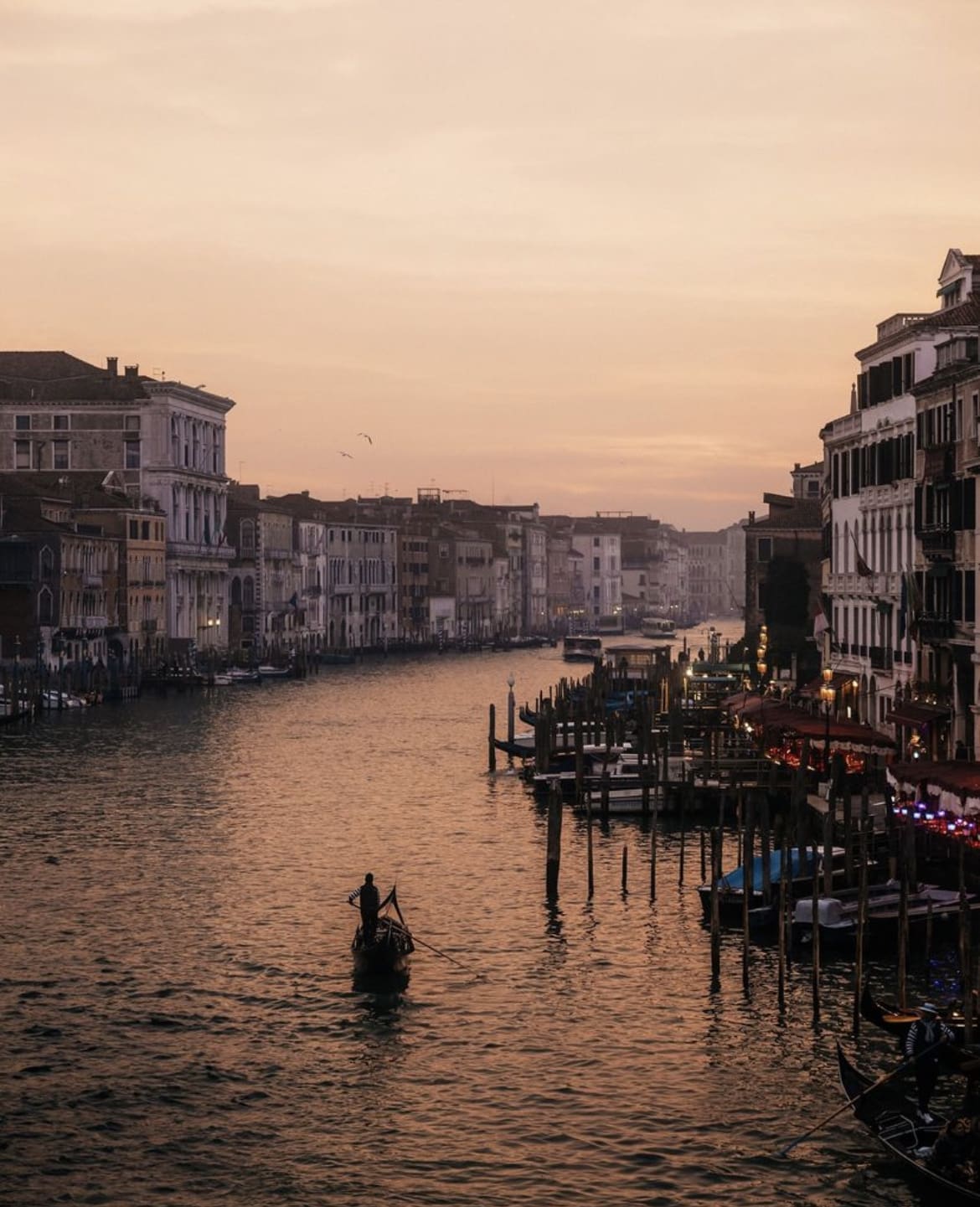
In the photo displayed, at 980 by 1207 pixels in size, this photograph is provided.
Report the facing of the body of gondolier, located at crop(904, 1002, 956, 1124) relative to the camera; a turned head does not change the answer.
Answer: toward the camera

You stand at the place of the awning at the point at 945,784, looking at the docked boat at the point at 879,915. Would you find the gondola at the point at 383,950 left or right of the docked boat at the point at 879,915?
right

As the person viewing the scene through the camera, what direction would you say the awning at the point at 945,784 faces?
facing the viewer and to the left of the viewer

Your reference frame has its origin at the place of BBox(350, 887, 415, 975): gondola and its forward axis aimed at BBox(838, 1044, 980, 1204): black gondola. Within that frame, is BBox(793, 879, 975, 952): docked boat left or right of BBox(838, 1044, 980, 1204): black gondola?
left

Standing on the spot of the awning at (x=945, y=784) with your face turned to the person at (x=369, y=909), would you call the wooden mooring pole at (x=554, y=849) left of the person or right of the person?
right

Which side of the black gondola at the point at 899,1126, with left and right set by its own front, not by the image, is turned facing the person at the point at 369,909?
back

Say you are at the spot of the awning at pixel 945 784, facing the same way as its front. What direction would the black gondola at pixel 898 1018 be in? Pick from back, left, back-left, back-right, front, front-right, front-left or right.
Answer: front-left
